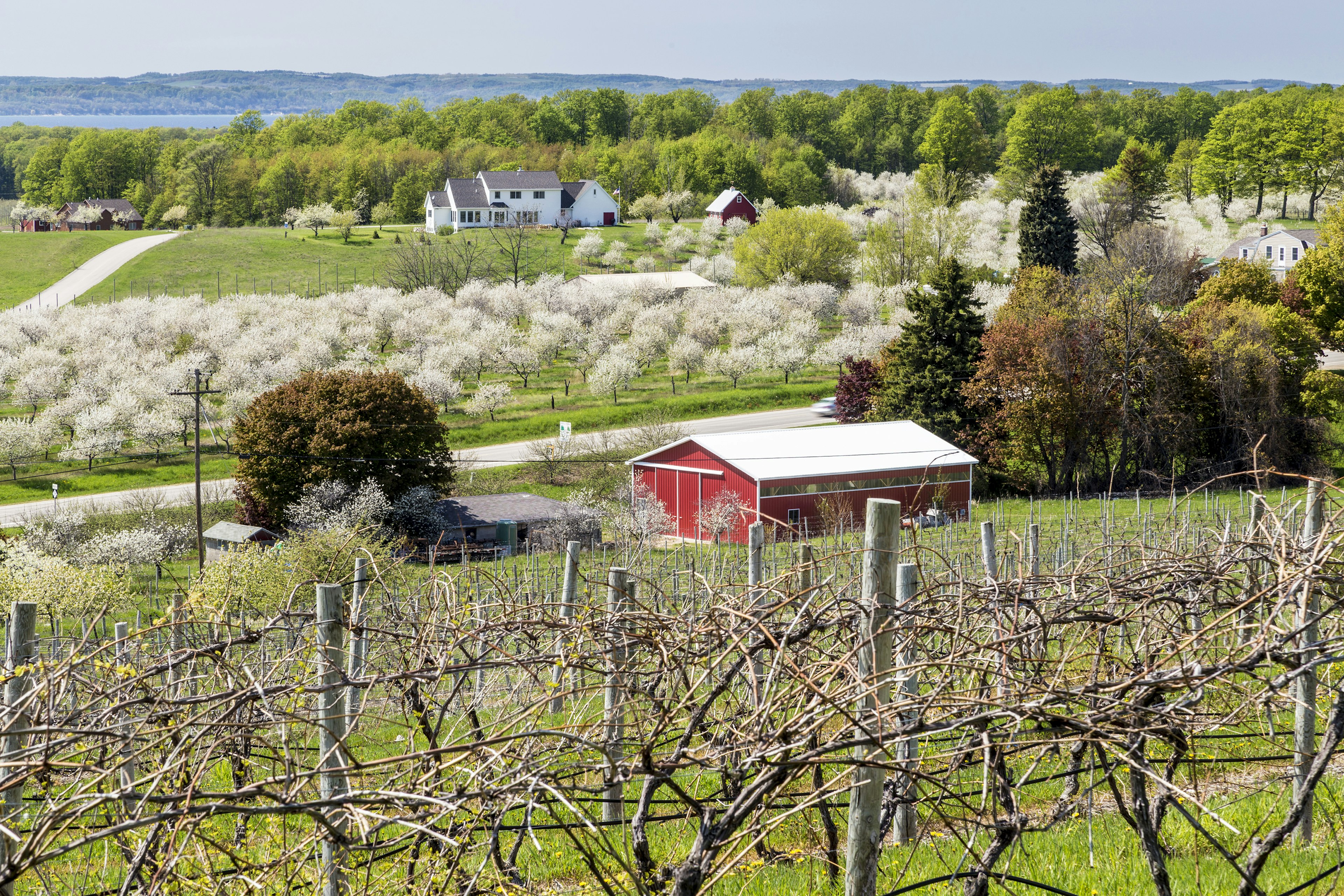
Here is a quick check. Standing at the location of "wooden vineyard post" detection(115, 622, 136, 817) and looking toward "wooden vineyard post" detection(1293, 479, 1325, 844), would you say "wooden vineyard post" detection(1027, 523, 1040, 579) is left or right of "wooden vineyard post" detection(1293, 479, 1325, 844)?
left

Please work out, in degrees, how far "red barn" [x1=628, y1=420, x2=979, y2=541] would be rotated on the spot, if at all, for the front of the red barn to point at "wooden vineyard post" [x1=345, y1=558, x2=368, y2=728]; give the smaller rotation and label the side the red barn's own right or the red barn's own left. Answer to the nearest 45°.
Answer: approximately 45° to the red barn's own left

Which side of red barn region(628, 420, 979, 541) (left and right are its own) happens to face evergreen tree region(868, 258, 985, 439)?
back

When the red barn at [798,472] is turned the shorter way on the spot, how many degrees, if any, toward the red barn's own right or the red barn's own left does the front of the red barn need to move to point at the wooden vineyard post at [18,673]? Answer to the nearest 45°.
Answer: approximately 45° to the red barn's own left

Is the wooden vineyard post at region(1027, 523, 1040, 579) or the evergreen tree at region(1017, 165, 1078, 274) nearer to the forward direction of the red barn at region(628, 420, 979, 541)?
the wooden vineyard post

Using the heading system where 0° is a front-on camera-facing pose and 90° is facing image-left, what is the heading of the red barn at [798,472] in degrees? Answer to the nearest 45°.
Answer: approximately 45°

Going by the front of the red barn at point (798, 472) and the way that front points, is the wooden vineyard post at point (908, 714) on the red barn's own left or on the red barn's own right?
on the red barn's own left

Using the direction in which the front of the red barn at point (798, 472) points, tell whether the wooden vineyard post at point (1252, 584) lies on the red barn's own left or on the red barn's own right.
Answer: on the red barn's own left
